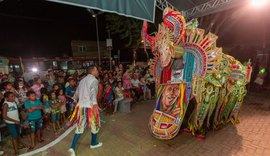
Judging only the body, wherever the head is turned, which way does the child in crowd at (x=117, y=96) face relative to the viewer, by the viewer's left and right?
facing the viewer and to the right of the viewer

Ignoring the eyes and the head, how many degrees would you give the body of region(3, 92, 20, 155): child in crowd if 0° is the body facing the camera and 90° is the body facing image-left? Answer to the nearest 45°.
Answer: approximately 315°

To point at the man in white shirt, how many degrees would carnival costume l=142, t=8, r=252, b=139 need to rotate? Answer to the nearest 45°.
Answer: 0° — it already faces them

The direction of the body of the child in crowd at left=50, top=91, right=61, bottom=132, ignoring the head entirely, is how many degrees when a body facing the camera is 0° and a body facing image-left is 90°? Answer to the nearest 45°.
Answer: approximately 315°

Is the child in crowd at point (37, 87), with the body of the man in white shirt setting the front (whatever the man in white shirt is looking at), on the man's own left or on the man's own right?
on the man's own left

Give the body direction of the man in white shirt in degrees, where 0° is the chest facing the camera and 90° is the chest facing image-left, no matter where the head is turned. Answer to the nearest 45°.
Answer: approximately 225°

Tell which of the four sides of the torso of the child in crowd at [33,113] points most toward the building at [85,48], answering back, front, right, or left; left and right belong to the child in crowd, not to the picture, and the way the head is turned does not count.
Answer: left

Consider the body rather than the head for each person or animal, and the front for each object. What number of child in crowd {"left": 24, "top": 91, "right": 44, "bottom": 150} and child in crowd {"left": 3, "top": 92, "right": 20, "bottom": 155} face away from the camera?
0

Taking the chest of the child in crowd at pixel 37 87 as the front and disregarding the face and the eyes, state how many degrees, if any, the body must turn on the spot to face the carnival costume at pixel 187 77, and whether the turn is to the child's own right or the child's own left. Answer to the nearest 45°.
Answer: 0° — they already face it

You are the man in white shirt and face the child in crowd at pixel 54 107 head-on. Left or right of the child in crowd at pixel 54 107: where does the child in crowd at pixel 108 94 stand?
right
